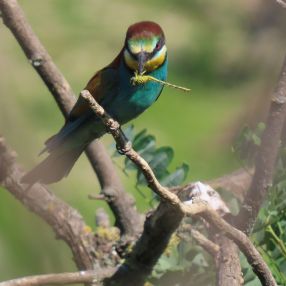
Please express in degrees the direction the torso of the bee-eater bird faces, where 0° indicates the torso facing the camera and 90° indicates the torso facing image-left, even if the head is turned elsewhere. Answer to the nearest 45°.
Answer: approximately 315°
